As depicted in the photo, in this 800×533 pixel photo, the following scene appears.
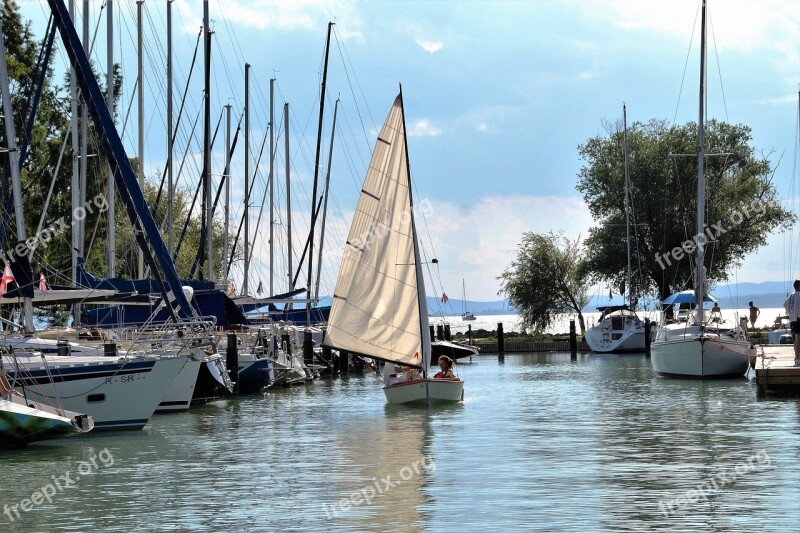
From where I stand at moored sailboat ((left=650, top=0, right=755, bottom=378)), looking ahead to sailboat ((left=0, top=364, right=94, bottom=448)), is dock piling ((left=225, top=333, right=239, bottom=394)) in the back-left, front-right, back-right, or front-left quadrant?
front-right

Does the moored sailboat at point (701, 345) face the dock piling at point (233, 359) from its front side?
no
